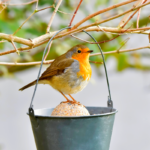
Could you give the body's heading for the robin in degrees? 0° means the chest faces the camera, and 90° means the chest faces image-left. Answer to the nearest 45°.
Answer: approximately 270°
